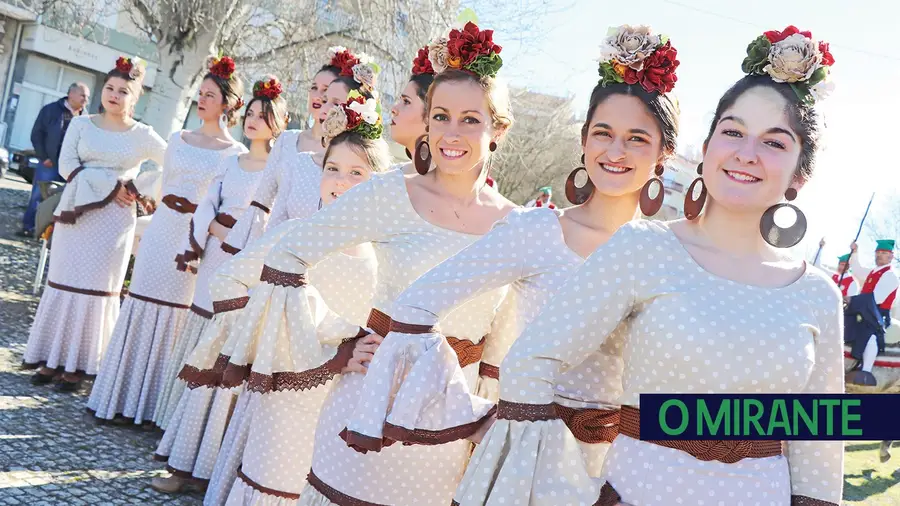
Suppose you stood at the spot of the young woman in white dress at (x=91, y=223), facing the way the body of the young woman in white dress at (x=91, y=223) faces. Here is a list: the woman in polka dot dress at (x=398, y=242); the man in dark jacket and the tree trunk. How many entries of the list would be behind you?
2

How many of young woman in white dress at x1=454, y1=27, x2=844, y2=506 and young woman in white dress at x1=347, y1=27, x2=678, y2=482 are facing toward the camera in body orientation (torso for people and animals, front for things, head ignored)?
2

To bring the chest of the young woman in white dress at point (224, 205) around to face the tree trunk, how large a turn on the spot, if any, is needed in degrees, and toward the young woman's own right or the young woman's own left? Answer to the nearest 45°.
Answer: approximately 135° to the young woman's own right

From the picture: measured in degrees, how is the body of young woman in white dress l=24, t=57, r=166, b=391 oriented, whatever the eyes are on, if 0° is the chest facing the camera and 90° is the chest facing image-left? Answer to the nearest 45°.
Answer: approximately 0°

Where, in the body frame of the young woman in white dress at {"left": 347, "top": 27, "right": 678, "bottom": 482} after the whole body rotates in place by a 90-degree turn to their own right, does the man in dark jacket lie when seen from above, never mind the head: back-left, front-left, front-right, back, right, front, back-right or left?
front-right

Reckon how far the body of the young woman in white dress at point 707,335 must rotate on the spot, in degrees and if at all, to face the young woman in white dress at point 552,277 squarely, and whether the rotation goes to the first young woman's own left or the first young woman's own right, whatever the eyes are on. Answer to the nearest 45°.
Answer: approximately 135° to the first young woman's own right

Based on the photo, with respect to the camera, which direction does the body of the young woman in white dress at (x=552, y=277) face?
toward the camera

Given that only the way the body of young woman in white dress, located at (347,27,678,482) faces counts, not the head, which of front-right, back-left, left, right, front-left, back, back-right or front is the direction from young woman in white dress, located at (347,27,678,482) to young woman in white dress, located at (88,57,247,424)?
back-right

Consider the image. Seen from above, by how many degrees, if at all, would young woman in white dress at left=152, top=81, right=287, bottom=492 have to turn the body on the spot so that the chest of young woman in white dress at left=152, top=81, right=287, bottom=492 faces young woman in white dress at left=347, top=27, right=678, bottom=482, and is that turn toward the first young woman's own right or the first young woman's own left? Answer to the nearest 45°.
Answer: approximately 45° to the first young woman's own left

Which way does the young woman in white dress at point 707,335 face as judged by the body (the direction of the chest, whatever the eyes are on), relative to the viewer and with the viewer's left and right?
facing the viewer

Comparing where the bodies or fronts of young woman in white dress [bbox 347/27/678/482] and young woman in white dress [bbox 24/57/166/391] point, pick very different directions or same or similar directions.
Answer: same or similar directions

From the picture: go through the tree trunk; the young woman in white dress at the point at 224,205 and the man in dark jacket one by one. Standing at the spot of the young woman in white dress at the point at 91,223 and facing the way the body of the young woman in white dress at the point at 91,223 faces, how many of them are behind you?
2

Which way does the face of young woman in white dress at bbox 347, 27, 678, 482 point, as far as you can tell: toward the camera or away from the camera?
toward the camera

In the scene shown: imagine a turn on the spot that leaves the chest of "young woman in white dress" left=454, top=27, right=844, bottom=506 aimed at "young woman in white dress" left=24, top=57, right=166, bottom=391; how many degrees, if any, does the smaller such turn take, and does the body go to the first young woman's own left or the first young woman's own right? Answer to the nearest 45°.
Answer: approximately 135° to the first young woman's own right

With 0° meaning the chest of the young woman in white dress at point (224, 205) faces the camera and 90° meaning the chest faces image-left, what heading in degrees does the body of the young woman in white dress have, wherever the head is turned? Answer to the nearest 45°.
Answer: approximately 45°

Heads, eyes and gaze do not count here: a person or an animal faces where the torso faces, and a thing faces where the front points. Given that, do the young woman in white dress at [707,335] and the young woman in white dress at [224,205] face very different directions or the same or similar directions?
same or similar directions

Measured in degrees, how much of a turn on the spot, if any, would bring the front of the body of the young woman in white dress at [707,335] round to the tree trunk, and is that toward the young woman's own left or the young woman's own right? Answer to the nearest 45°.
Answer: approximately 135° to the young woman's own right
